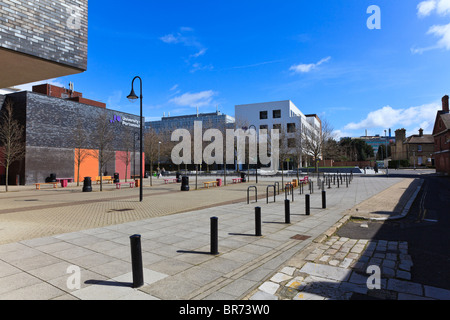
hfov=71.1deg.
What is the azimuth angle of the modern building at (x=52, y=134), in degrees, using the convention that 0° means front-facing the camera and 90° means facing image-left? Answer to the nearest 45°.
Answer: approximately 315°

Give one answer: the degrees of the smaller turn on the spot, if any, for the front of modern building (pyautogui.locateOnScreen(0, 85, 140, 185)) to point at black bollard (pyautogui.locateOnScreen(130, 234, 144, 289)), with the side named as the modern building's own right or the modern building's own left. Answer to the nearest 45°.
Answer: approximately 45° to the modern building's own right
